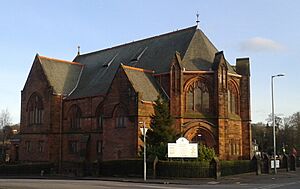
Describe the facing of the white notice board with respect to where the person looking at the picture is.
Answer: facing the viewer

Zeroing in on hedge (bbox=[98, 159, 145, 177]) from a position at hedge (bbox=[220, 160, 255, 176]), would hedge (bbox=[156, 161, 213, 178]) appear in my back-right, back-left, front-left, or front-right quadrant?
front-left

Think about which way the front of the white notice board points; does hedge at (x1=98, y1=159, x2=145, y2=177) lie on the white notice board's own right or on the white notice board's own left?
on the white notice board's own right

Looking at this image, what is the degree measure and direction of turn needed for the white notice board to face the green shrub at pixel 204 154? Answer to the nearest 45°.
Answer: approximately 135° to its left
